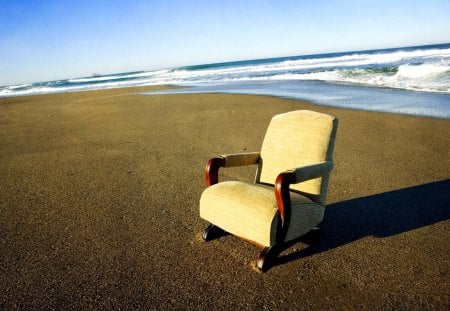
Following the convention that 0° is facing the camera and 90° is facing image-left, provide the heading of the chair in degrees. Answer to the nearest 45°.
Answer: approximately 45°
